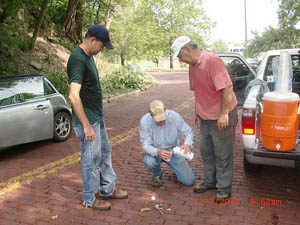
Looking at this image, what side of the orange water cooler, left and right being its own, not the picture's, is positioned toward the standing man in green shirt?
right

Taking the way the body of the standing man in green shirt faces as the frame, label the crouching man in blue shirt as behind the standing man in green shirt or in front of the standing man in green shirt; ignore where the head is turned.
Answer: in front

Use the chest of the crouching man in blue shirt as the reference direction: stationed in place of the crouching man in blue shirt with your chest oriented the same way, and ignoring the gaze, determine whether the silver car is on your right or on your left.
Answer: on your right

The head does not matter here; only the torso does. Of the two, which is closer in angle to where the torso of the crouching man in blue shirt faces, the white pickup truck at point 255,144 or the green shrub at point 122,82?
the white pickup truck

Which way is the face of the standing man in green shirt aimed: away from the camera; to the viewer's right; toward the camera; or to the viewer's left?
to the viewer's right

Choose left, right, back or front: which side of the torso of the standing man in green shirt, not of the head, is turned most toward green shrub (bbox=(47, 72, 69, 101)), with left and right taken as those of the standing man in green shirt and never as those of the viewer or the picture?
left

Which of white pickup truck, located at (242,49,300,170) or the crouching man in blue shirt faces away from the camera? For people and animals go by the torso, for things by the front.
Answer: the white pickup truck

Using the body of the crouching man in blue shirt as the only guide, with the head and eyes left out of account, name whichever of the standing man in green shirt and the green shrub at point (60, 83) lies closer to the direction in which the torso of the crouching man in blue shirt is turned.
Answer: the standing man in green shirt

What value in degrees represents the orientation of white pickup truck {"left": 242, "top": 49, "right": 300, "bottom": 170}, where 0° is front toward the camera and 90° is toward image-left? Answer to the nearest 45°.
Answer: approximately 180°
